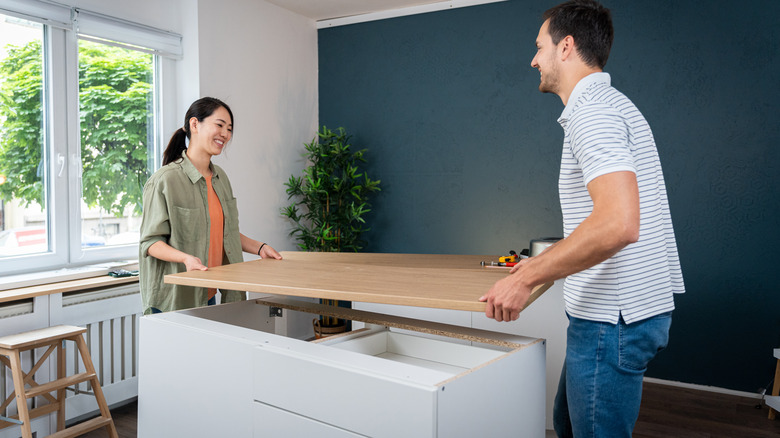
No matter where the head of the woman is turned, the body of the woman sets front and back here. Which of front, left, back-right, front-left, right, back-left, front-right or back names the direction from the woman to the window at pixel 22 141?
back

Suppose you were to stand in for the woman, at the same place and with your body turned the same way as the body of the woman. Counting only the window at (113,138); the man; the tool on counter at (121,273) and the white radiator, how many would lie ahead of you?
1

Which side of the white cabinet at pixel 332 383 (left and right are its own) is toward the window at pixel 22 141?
right

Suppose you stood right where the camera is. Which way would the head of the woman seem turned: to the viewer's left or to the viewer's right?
to the viewer's right

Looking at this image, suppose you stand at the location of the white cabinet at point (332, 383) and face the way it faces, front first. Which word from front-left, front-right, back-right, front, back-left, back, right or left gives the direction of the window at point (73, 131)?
right

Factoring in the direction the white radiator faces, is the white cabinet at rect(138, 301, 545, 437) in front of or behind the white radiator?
in front

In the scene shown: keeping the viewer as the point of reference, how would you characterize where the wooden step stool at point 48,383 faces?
facing the viewer and to the right of the viewer

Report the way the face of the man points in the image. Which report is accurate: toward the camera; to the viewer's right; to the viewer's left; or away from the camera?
to the viewer's left

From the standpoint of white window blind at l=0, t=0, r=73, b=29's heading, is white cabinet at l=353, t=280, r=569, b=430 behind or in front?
in front

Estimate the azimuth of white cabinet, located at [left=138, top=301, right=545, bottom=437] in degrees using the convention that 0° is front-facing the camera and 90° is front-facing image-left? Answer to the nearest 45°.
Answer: approximately 45°

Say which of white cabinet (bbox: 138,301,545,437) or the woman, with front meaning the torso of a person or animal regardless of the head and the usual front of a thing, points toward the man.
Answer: the woman

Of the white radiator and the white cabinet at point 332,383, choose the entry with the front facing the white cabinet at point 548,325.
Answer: the white radiator

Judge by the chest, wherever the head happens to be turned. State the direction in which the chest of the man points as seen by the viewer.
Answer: to the viewer's left
